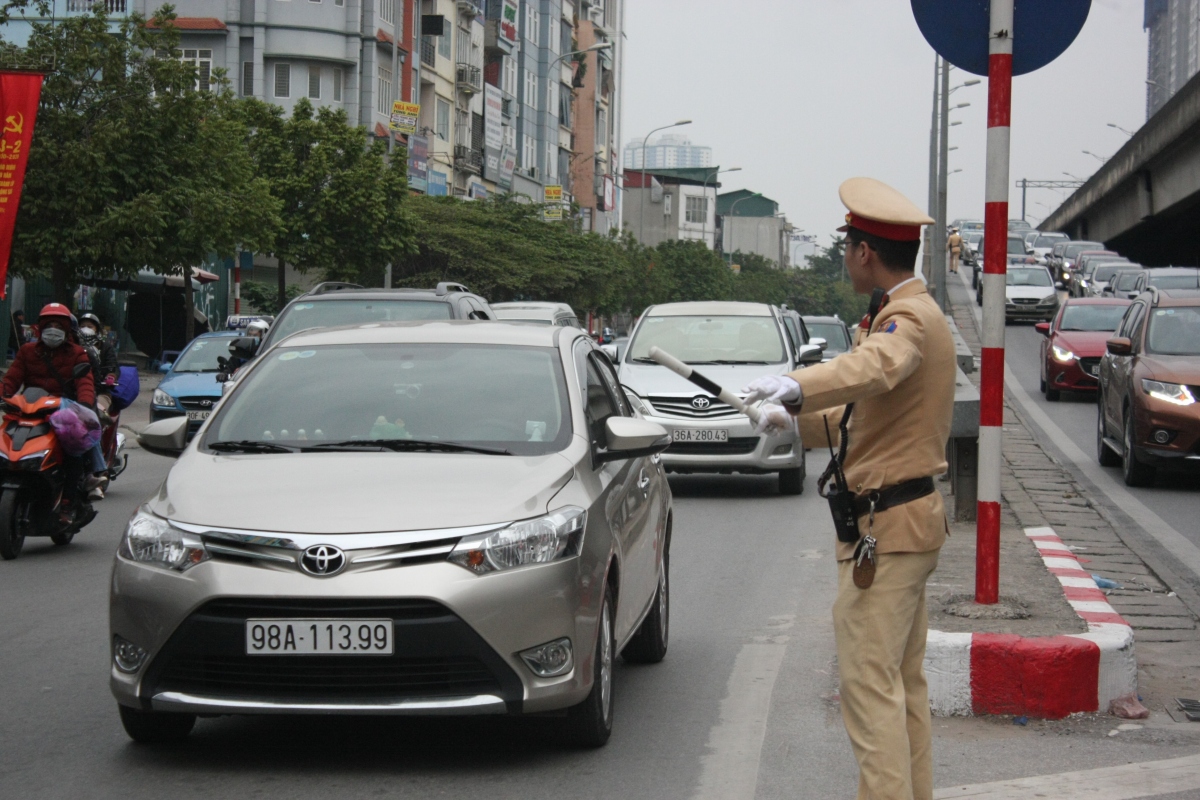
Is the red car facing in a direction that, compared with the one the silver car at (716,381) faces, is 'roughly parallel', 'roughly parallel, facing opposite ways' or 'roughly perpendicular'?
roughly parallel

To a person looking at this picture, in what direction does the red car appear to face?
facing the viewer

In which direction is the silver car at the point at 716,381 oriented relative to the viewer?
toward the camera

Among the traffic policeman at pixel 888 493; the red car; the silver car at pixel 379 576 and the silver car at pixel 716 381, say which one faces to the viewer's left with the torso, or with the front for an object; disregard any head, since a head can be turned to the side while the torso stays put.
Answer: the traffic policeman

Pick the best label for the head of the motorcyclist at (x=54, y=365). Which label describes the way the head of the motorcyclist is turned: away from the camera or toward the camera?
toward the camera

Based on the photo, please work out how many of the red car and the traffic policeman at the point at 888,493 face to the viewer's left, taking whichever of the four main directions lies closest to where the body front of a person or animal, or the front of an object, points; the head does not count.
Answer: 1

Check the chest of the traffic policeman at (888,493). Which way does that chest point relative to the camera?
to the viewer's left

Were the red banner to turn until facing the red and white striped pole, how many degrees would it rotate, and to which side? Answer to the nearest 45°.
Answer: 0° — it already faces it

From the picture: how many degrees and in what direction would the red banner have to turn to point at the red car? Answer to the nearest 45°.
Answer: approximately 90° to its left

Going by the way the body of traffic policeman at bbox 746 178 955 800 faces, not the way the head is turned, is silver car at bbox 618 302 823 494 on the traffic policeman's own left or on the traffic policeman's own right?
on the traffic policeman's own right

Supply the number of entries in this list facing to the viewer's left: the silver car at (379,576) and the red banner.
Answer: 0

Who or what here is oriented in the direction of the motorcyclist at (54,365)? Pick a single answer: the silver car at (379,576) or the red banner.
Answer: the red banner

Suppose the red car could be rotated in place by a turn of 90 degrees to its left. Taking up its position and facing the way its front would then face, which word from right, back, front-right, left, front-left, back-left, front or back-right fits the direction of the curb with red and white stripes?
right

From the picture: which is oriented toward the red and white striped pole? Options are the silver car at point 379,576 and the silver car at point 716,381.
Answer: the silver car at point 716,381

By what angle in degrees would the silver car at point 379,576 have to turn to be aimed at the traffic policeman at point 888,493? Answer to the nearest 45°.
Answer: approximately 45° to its left

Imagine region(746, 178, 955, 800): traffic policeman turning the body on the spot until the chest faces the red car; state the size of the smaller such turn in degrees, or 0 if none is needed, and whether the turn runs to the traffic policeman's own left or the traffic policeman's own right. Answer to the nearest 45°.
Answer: approximately 90° to the traffic policeman's own right
